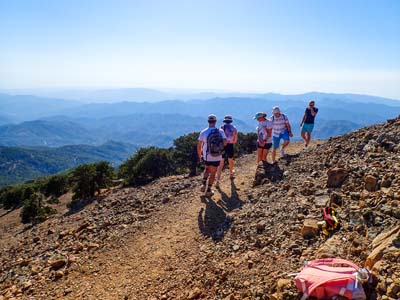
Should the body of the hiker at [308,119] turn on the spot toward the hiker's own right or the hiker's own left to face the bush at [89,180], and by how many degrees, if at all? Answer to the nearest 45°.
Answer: approximately 90° to the hiker's own right

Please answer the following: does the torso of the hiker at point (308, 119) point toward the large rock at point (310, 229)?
yes

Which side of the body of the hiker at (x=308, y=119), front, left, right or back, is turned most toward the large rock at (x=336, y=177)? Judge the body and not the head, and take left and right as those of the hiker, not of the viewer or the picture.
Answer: front

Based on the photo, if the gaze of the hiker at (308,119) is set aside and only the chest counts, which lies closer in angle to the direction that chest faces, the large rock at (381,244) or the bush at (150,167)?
the large rock

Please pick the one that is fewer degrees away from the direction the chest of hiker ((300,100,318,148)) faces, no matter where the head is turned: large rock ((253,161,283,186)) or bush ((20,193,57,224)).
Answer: the large rock

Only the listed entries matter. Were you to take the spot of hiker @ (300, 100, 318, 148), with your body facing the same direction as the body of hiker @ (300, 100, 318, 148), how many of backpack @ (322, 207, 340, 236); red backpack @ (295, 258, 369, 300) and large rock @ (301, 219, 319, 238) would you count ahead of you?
3

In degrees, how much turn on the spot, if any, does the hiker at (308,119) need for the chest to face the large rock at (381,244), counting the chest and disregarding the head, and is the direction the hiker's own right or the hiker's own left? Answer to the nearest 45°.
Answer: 0° — they already face it

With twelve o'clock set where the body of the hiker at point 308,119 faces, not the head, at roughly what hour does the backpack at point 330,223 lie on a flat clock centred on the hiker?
The backpack is roughly at 12 o'clock from the hiker.

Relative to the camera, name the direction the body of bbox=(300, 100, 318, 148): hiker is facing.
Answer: toward the camera

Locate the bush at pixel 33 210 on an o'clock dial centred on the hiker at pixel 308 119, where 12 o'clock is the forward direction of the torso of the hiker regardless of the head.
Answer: The bush is roughly at 3 o'clock from the hiker.
